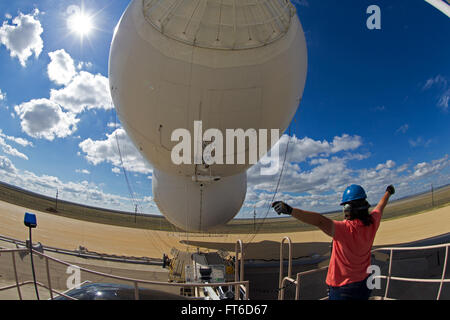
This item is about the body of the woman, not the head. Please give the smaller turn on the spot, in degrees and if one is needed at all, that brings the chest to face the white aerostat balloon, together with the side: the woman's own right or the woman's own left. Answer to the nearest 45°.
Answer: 0° — they already face it

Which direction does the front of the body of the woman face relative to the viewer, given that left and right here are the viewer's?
facing away from the viewer and to the left of the viewer

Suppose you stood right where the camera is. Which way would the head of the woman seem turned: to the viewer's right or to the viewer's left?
to the viewer's left
